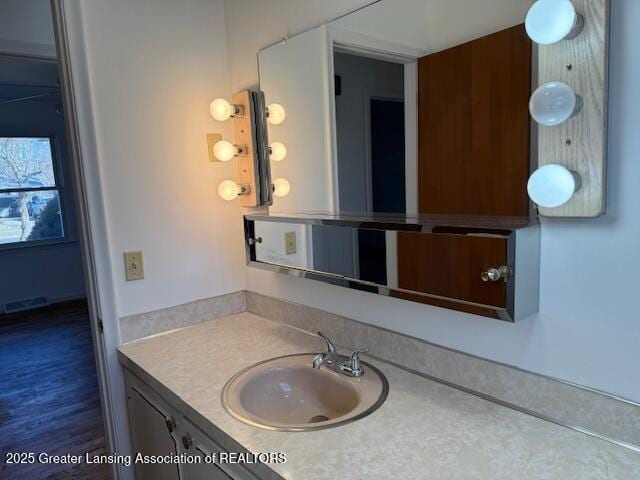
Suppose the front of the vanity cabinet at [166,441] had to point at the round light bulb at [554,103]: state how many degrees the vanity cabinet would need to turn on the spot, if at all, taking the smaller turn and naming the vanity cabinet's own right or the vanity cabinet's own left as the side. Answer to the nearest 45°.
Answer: approximately 90° to the vanity cabinet's own left

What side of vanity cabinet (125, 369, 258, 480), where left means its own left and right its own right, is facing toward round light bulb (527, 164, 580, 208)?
left

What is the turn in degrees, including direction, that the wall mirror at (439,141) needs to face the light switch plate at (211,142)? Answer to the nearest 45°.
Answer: approximately 90° to its right

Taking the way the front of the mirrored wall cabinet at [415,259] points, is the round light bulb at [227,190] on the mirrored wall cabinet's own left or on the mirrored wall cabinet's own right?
on the mirrored wall cabinet's own right

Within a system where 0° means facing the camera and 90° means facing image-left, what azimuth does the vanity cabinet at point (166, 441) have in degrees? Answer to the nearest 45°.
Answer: approximately 45°

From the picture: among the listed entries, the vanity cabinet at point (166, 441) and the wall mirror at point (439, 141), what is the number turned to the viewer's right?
0

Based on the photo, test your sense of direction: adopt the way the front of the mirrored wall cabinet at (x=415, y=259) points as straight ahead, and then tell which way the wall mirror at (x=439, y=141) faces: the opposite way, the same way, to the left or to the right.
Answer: the same way

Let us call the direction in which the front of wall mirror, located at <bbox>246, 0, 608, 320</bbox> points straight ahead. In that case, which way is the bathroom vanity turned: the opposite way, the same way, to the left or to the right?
the same way

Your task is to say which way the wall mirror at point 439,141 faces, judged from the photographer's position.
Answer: facing the viewer and to the left of the viewer

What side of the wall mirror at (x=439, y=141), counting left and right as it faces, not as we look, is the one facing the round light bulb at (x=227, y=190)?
right

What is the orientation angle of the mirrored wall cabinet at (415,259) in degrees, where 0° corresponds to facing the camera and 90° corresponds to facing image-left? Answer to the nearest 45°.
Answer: approximately 45°

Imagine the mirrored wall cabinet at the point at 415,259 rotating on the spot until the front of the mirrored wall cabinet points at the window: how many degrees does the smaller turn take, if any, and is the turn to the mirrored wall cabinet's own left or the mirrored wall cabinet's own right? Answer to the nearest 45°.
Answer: approximately 90° to the mirrored wall cabinet's own right

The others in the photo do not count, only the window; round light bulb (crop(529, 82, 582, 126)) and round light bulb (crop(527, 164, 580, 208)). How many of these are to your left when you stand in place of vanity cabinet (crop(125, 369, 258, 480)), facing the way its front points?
2
